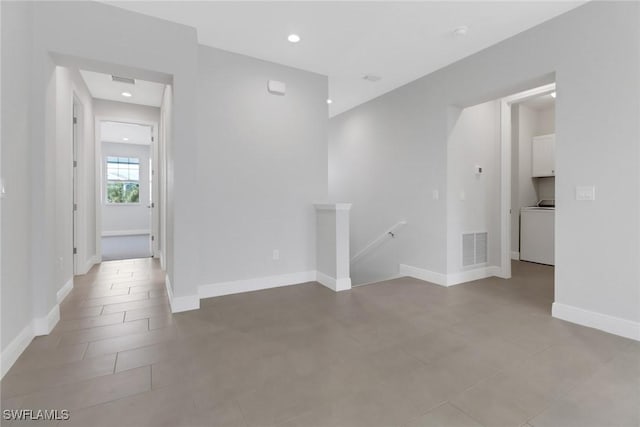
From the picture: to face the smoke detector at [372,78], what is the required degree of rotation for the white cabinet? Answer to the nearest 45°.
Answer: approximately 45° to its right

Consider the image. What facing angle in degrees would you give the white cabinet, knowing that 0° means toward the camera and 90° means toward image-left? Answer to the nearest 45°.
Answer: approximately 0°

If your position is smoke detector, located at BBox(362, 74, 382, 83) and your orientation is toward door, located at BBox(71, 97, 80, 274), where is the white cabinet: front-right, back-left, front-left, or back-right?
back-right

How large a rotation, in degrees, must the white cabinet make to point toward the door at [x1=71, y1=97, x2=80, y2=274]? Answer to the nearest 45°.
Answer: approximately 45° to its right

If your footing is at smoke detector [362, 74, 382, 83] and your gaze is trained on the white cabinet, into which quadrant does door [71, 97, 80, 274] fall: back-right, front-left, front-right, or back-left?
back-left
